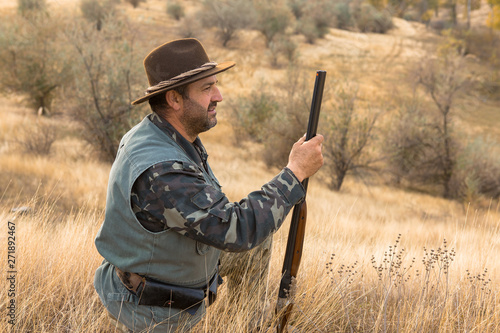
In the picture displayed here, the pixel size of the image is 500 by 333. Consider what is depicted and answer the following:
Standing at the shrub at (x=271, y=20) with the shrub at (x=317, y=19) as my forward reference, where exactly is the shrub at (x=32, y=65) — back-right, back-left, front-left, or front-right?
back-right

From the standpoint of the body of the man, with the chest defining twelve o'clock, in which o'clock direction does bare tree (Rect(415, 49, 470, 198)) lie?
The bare tree is roughly at 10 o'clock from the man.

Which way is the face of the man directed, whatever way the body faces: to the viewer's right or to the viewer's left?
to the viewer's right

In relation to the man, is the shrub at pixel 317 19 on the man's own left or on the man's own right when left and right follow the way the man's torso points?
on the man's own left

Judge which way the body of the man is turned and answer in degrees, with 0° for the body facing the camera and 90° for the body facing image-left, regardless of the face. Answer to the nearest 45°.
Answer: approximately 270°

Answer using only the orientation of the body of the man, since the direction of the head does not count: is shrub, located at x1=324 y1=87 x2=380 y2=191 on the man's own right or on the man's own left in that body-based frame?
on the man's own left

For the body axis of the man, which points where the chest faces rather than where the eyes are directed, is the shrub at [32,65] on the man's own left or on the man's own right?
on the man's own left

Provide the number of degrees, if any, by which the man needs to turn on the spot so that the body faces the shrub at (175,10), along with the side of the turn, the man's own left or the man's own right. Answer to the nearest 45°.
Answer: approximately 90° to the man's own left

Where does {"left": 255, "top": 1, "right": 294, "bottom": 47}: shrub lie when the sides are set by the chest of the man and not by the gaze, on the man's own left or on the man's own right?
on the man's own left

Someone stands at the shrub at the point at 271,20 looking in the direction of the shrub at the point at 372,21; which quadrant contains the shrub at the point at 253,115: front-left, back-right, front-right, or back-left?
back-right
